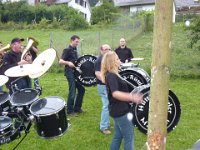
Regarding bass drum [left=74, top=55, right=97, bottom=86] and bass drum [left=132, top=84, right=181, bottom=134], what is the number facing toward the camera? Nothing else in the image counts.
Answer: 2

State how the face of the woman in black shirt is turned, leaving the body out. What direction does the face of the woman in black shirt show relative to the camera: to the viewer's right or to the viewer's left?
to the viewer's right

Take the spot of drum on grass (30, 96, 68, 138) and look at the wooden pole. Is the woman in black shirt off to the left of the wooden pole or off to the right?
left

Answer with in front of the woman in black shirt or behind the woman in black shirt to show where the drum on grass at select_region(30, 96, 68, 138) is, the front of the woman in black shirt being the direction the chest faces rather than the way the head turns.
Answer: behind

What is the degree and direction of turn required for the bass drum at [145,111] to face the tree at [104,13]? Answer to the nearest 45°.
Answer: approximately 180°

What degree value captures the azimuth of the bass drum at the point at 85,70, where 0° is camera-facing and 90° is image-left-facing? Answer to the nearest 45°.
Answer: approximately 0°

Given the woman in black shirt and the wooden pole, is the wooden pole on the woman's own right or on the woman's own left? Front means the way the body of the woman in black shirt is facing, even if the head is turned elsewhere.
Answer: on the woman's own right

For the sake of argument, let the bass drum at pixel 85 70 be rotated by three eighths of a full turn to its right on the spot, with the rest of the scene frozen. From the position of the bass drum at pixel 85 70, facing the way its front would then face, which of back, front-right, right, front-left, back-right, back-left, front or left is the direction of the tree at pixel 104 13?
front-right

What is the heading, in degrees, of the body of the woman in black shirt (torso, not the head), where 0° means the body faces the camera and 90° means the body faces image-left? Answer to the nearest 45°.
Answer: approximately 270°

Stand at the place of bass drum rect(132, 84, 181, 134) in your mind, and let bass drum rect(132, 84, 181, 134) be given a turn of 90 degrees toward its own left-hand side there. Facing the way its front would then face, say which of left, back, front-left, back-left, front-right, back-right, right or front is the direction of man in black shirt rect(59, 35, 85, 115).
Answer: back-left
